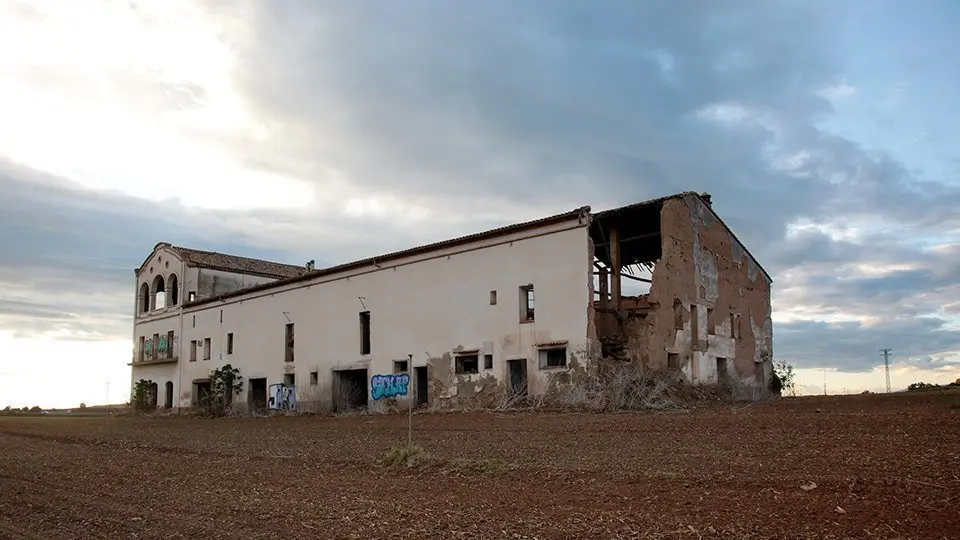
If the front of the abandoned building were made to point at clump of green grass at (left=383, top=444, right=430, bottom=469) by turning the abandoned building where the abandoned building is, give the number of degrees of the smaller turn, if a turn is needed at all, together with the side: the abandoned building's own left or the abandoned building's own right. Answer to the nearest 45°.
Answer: approximately 45° to the abandoned building's own left

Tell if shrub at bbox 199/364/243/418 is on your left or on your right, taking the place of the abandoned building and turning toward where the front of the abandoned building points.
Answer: on your right

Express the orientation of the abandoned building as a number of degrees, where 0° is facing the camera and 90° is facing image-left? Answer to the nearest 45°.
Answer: approximately 45°
